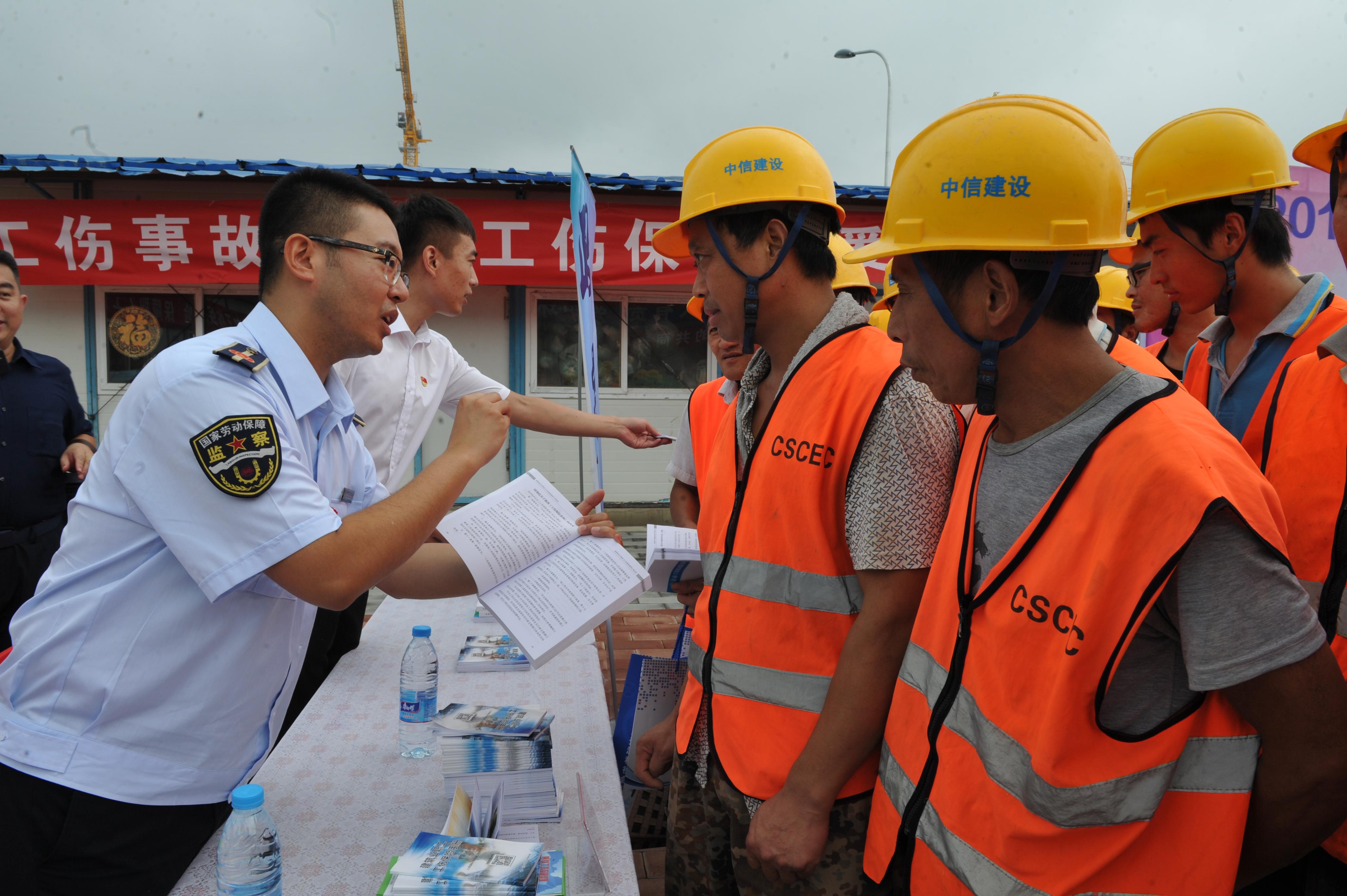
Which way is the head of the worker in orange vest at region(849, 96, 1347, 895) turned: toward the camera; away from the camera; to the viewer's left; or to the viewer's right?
to the viewer's left

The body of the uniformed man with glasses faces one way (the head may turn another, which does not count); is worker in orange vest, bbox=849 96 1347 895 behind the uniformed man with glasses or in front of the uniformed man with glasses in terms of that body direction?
in front

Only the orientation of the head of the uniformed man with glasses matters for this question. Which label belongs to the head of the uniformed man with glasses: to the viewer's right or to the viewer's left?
to the viewer's right

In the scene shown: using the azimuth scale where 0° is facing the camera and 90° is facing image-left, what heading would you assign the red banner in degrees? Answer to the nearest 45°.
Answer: approximately 0°

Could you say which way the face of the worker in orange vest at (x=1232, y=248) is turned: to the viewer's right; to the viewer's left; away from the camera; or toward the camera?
to the viewer's left

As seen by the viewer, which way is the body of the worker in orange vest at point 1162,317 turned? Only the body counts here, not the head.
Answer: to the viewer's left

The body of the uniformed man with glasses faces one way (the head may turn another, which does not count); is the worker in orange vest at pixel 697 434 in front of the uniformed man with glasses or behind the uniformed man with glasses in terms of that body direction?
in front

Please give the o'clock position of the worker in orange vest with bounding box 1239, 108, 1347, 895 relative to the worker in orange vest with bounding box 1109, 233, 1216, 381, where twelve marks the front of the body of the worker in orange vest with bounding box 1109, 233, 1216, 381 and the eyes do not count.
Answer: the worker in orange vest with bounding box 1239, 108, 1347, 895 is roughly at 9 o'clock from the worker in orange vest with bounding box 1109, 233, 1216, 381.

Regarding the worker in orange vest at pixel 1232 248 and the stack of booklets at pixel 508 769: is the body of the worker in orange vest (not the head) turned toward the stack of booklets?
yes

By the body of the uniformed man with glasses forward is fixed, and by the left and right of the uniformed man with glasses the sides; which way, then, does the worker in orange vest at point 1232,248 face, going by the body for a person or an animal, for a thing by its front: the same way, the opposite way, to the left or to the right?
the opposite way

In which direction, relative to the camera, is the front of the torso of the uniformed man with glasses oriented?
to the viewer's right

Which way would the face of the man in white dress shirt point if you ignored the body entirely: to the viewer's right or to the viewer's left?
to the viewer's right
